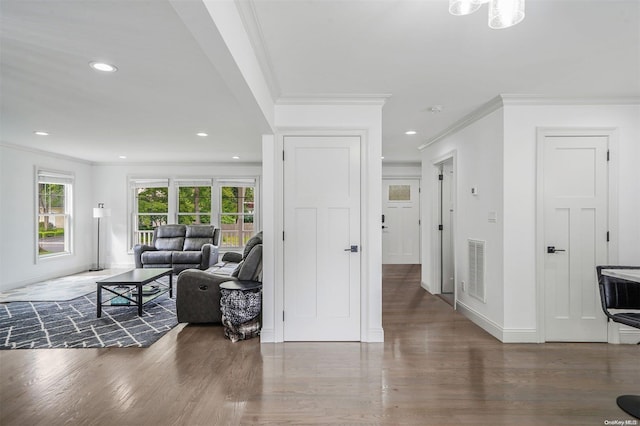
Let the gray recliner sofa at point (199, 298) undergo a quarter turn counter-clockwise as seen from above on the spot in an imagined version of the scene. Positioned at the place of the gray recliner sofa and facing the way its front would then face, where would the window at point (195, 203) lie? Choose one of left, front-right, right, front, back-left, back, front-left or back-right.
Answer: back

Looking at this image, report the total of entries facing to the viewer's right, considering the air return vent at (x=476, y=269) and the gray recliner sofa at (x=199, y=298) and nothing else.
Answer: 0

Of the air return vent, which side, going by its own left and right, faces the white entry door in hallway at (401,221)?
right

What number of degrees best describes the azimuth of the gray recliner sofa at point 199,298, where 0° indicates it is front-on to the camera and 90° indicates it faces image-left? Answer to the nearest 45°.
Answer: approximately 90°

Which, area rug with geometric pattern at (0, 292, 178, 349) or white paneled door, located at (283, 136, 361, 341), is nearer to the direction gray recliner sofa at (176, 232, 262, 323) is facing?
the area rug with geometric pattern

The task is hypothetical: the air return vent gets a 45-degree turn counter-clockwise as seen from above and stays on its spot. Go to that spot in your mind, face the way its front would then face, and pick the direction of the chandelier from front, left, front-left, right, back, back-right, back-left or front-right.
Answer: front

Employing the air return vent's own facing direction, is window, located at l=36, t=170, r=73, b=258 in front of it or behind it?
in front

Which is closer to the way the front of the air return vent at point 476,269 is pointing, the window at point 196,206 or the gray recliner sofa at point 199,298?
the gray recliner sofa

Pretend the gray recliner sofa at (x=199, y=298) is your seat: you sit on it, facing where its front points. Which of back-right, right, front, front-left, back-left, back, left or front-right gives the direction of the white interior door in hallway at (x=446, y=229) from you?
back

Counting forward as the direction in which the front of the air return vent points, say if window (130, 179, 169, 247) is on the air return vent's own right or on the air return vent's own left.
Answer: on the air return vent's own right

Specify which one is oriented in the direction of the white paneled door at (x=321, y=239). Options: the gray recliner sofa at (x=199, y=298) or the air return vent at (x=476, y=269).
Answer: the air return vent

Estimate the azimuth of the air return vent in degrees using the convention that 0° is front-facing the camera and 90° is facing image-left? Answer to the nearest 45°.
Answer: approximately 45°
